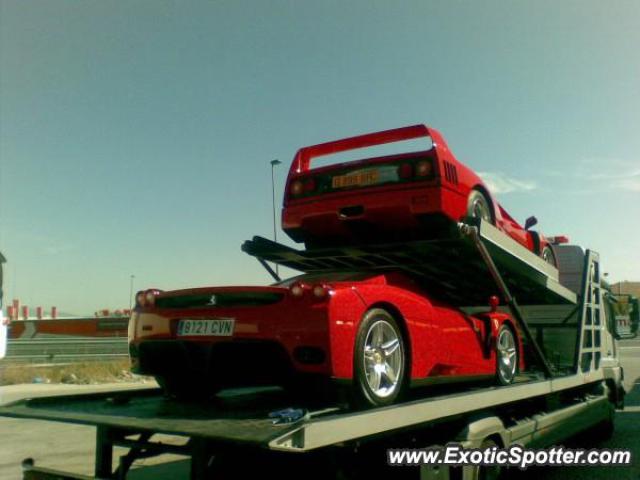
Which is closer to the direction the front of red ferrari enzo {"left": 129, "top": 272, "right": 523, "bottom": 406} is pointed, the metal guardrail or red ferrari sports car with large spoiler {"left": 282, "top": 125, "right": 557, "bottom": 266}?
the red ferrari sports car with large spoiler

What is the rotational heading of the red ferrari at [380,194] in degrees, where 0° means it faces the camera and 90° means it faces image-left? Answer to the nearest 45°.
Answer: approximately 225°

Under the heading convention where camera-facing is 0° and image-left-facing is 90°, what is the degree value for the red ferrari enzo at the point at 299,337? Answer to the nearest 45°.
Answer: approximately 225°

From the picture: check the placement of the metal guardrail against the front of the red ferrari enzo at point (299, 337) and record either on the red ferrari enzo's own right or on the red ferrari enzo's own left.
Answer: on the red ferrari enzo's own left

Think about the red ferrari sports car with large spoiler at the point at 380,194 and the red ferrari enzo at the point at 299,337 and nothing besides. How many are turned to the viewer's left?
0

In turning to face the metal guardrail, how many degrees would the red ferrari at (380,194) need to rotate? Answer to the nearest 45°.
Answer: approximately 90° to its left
